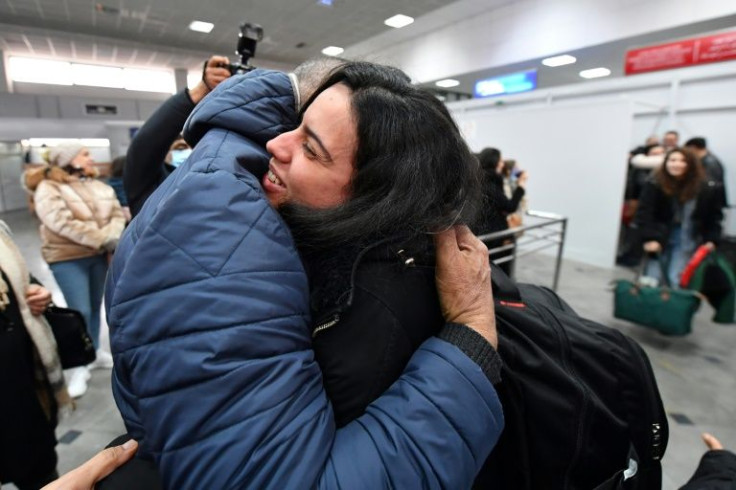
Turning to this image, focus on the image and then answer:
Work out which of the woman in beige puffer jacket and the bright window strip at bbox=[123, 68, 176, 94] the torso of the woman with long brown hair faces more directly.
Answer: the woman in beige puffer jacket

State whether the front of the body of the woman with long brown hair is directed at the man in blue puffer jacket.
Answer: yes

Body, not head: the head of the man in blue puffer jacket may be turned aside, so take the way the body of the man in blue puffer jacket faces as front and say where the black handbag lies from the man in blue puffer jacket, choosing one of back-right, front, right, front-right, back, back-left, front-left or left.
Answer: back-left

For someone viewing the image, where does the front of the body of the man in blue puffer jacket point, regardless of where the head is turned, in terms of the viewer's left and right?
facing to the right of the viewer

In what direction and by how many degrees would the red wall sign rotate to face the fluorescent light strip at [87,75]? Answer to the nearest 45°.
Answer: approximately 45° to its right

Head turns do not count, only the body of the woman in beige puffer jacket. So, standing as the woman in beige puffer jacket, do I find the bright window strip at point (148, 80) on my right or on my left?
on my left

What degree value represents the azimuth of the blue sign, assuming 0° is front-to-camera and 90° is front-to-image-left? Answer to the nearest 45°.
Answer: approximately 45°

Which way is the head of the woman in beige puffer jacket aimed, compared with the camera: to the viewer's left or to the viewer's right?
to the viewer's right
